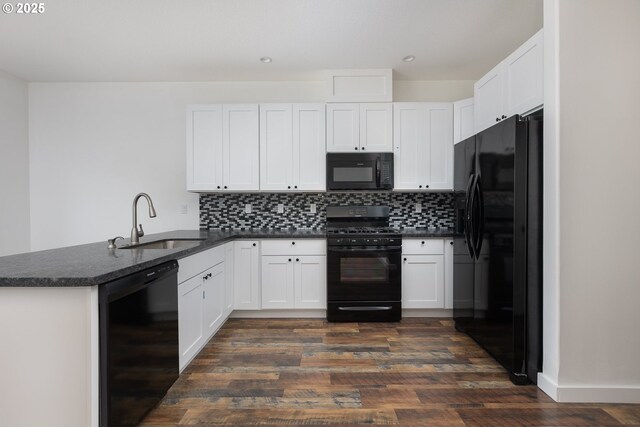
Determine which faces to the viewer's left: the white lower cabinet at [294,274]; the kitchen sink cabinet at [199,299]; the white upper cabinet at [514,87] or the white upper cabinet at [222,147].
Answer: the white upper cabinet at [514,87]

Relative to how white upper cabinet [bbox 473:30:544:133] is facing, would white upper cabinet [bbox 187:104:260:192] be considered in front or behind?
in front

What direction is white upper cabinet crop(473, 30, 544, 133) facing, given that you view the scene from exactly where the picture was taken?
facing to the left of the viewer

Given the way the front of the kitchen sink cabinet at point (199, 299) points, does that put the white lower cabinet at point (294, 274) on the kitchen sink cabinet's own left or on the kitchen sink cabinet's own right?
on the kitchen sink cabinet's own left

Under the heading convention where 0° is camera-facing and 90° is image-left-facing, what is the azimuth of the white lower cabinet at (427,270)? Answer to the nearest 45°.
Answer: approximately 0°

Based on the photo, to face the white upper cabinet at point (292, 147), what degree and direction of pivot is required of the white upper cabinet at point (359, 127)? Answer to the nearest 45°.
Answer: approximately 90° to its right
